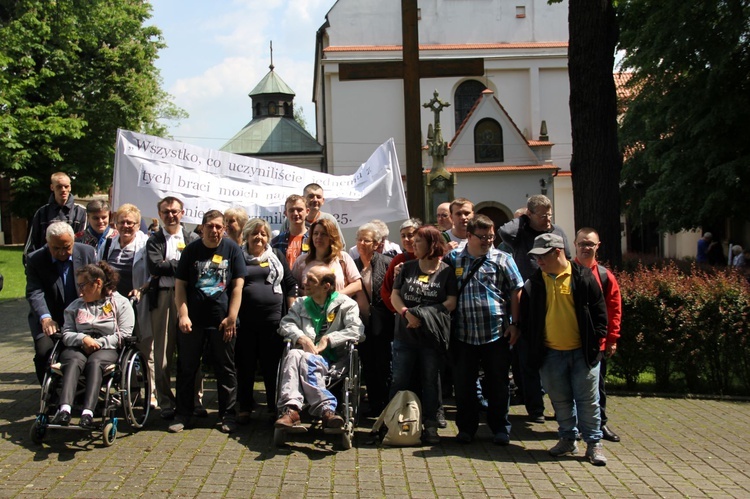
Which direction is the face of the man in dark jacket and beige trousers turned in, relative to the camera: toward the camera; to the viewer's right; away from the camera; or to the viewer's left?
toward the camera

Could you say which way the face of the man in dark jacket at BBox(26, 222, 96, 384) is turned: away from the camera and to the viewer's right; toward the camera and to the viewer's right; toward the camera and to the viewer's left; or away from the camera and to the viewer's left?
toward the camera and to the viewer's right

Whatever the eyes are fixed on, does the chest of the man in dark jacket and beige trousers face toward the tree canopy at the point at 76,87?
no

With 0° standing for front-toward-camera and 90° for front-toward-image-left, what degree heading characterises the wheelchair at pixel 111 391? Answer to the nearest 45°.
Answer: approximately 45°

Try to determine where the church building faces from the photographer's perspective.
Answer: facing the viewer

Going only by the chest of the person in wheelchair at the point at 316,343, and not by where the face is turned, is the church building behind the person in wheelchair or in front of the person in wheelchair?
behind

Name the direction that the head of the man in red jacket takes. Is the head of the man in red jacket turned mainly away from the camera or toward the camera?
toward the camera

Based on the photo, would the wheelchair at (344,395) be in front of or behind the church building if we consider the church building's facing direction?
in front

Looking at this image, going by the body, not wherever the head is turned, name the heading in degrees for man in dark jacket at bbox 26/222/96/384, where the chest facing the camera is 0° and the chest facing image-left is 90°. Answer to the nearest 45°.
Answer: approximately 315°

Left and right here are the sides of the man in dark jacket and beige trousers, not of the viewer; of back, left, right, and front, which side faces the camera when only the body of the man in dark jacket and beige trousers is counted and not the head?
front

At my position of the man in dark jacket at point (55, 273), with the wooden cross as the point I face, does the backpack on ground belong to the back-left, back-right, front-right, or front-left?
front-right

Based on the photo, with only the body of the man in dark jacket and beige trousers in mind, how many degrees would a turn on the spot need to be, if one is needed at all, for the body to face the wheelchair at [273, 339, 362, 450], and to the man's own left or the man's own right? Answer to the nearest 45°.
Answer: approximately 45° to the man's own left

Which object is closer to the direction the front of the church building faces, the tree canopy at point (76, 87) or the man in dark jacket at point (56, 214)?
the man in dark jacket

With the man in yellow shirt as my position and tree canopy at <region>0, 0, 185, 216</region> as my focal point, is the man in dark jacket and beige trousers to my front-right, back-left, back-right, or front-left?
front-left
